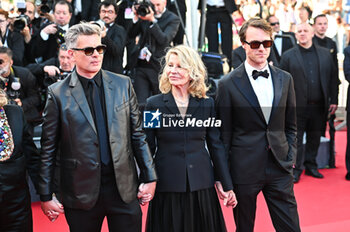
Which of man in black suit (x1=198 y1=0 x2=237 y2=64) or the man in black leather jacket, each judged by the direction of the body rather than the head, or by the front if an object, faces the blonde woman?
the man in black suit

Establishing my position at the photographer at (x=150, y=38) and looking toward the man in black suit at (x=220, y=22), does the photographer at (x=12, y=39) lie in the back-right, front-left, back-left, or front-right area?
back-left

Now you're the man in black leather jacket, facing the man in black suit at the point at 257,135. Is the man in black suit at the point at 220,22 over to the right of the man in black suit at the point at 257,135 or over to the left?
left

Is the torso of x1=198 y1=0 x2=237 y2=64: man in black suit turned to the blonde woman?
yes

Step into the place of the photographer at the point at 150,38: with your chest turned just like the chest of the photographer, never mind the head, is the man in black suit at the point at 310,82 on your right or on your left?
on your left

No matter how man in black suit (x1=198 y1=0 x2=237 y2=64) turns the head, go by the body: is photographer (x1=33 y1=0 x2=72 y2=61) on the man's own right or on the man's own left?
on the man's own right

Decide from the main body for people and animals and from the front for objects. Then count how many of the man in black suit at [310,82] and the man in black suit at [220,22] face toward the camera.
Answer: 2

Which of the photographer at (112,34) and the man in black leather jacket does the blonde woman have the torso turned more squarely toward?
the man in black leather jacket

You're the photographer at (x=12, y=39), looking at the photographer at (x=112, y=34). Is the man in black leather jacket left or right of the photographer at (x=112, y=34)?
right
